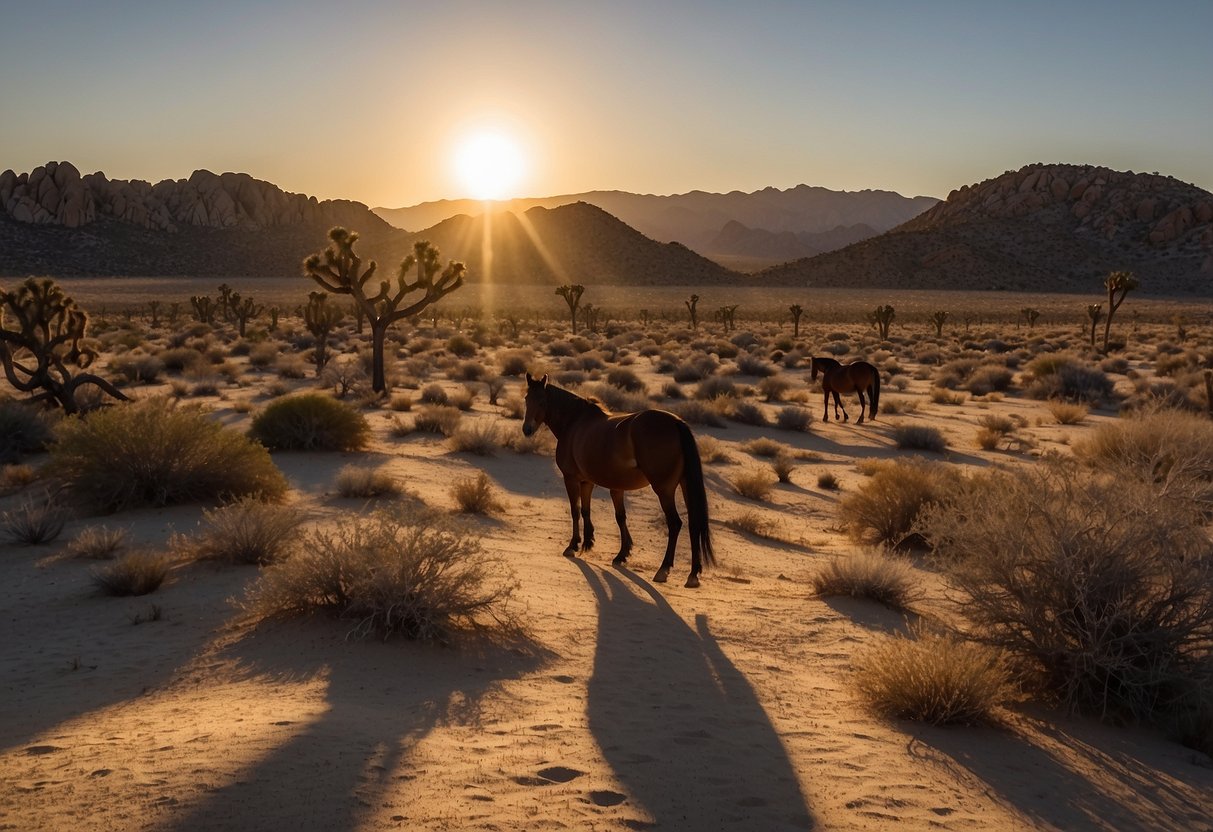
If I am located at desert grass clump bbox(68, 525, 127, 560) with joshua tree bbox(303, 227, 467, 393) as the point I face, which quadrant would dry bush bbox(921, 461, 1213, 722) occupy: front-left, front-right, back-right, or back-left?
back-right

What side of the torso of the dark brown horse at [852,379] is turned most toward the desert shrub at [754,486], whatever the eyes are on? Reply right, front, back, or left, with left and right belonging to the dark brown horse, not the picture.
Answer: left

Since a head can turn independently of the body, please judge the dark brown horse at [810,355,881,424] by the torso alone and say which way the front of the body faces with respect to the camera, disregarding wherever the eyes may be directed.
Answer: to the viewer's left

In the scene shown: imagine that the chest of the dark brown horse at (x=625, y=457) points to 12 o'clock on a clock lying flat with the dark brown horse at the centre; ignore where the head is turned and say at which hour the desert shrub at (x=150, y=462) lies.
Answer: The desert shrub is roughly at 11 o'clock from the dark brown horse.

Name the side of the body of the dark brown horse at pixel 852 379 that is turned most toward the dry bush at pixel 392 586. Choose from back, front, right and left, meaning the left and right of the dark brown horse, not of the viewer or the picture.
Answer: left

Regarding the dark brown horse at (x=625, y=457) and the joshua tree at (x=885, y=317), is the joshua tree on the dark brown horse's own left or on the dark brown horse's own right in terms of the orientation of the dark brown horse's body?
on the dark brown horse's own right

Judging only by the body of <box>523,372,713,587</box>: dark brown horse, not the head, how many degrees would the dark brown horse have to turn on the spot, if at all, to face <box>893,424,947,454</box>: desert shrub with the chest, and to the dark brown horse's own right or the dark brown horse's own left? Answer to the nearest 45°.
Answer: approximately 90° to the dark brown horse's own right

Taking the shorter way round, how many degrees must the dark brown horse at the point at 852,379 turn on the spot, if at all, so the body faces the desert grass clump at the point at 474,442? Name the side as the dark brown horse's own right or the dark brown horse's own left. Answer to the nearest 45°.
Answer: approximately 45° to the dark brown horse's own left

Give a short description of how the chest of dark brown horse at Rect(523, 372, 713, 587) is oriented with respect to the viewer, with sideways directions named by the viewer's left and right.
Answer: facing away from the viewer and to the left of the viewer

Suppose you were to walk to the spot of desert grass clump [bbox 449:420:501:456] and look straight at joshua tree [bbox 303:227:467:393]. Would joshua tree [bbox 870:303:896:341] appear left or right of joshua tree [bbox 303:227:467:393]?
right

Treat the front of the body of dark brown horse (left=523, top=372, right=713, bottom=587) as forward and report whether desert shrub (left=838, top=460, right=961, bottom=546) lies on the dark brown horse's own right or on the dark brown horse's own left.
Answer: on the dark brown horse's own right
